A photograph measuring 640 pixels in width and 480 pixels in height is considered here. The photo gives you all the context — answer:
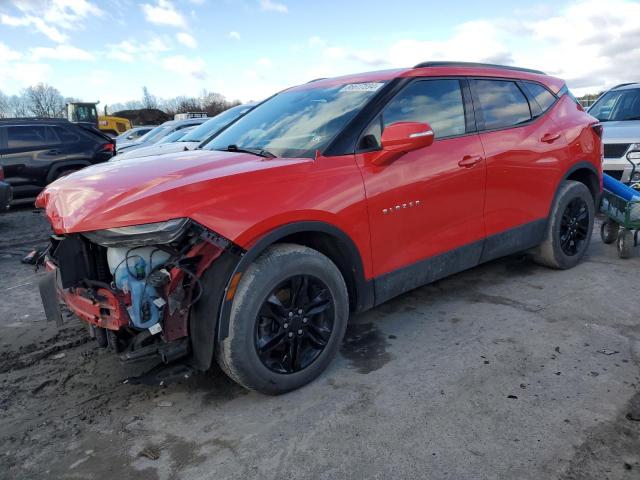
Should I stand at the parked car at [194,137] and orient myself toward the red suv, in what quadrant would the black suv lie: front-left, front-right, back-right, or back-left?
back-right

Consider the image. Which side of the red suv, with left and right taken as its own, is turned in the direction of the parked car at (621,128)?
back

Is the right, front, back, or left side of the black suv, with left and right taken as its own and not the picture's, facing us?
left

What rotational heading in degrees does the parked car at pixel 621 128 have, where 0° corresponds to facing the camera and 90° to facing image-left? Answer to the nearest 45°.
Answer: approximately 45°

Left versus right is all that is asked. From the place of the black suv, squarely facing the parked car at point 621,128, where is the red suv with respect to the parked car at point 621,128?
right

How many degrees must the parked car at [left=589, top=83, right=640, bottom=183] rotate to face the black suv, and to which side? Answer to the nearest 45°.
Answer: approximately 45° to its right

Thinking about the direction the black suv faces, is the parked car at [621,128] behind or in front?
behind

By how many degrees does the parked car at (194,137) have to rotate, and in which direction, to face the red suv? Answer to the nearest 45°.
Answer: approximately 45° to its left
